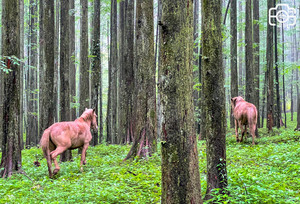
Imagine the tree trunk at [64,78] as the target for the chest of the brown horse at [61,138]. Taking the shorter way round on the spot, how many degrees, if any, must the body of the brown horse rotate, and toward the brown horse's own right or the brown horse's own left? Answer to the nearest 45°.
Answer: approximately 45° to the brown horse's own left

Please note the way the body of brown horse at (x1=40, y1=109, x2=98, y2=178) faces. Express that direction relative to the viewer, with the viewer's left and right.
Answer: facing away from the viewer and to the right of the viewer

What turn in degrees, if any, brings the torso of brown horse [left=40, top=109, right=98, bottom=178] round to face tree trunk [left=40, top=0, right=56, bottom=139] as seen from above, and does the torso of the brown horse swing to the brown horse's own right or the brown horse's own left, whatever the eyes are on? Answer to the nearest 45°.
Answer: approximately 45° to the brown horse's own left

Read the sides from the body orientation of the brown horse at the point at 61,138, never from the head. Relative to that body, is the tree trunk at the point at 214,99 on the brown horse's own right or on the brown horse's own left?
on the brown horse's own right

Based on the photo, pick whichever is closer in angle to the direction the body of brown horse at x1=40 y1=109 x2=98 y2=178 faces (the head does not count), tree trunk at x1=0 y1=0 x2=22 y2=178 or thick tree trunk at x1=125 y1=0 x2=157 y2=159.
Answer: the thick tree trunk

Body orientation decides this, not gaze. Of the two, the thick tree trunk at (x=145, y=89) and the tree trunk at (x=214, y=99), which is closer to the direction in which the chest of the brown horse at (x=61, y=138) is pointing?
the thick tree trunk
